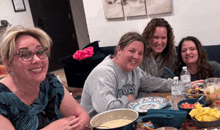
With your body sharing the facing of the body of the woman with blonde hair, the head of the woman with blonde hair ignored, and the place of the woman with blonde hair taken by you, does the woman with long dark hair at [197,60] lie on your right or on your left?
on your left

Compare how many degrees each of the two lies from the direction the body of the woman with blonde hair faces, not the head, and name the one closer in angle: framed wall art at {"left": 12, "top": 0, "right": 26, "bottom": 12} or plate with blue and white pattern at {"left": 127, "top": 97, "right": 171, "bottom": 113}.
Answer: the plate with blue and white pattern

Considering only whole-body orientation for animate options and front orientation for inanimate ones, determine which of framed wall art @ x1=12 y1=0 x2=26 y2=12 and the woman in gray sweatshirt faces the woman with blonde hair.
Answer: the framed wall art

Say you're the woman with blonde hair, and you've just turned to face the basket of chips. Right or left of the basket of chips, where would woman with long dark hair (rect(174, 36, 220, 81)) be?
left

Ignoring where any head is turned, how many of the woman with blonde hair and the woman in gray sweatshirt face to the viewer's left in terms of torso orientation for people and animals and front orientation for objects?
0

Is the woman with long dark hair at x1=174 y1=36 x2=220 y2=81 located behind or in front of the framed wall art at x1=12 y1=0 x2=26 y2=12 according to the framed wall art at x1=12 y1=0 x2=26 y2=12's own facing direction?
in front

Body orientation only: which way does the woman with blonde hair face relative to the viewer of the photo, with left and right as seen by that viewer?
facing the viewer and to the right of the viewer

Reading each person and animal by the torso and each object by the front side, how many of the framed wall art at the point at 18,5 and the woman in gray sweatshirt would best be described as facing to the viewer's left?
0

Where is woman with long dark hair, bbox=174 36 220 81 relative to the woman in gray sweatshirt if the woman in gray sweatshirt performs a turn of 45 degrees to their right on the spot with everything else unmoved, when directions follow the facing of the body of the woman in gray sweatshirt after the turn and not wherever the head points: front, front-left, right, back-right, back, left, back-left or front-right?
back-left
